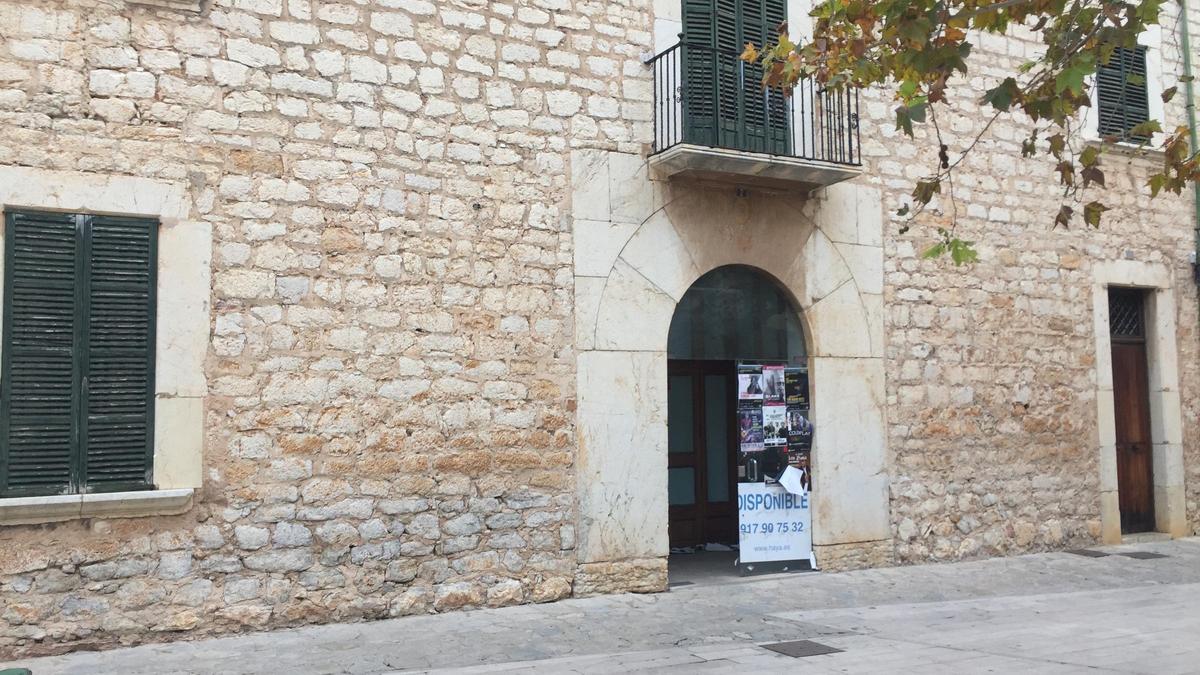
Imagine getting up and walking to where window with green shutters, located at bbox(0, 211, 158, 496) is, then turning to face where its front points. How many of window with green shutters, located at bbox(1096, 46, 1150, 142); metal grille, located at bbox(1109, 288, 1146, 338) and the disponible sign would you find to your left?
3

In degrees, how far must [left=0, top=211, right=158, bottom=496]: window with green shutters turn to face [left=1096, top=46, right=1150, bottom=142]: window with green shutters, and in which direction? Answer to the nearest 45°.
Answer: approximately 90° to its left

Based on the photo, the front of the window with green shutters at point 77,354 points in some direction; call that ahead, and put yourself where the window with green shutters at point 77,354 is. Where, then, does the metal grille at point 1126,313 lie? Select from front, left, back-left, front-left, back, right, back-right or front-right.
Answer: left

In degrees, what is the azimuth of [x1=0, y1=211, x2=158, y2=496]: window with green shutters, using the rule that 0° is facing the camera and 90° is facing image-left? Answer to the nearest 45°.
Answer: approximately 0°

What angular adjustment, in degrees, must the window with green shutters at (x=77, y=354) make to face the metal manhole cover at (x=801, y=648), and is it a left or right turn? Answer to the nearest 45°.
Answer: approximately 45° to its left

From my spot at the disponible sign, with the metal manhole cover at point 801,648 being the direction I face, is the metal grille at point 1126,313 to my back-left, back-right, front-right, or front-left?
back-left

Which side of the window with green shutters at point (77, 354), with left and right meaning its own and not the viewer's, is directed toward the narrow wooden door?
left

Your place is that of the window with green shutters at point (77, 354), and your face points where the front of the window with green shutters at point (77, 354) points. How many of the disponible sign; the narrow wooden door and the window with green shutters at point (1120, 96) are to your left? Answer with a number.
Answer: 3
